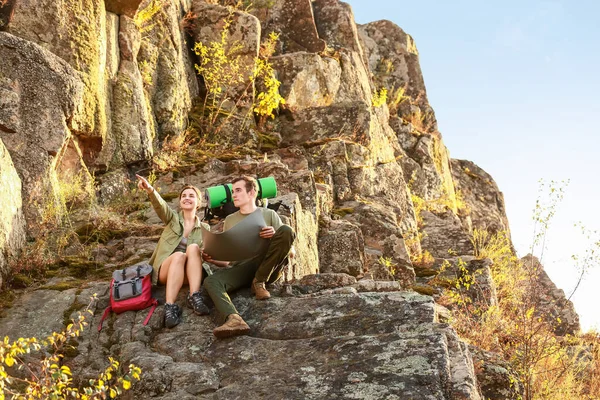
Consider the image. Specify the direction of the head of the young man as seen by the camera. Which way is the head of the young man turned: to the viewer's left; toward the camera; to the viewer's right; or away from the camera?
to the viewer's left

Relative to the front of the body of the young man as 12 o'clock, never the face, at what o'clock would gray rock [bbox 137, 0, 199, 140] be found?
The gray rock is roughly at 4 o'clock from the young man.

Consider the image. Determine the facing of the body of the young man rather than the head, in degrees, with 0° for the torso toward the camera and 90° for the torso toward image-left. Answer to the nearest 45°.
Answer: approximately 45°

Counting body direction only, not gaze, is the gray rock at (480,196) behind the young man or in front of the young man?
behind

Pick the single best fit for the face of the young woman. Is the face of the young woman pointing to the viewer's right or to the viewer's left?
to the viewer's left
